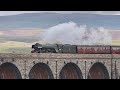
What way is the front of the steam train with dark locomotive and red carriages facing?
to the viewer's left
